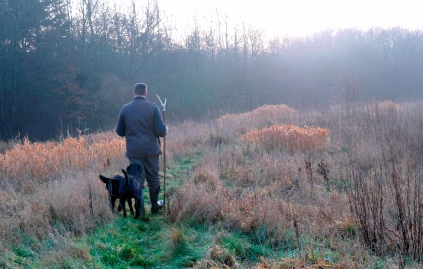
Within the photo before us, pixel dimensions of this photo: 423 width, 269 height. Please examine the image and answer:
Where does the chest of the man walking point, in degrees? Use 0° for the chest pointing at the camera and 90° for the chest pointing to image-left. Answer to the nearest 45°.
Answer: approximately 180°
